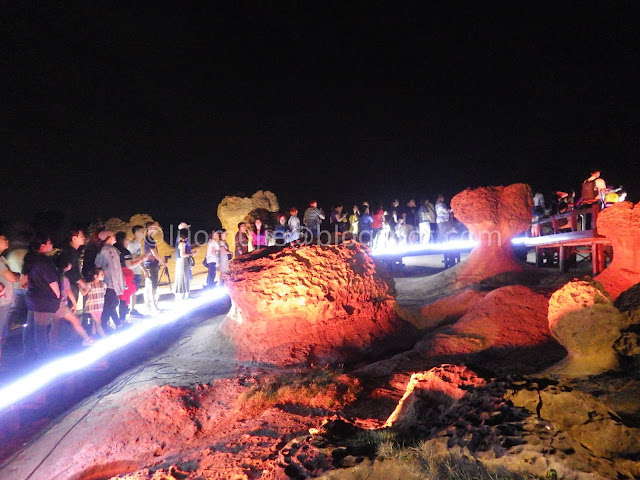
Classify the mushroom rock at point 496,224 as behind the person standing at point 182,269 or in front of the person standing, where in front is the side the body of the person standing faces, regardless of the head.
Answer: in front

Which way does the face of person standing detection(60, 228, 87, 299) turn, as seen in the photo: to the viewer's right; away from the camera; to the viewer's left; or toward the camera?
to the viewer's right

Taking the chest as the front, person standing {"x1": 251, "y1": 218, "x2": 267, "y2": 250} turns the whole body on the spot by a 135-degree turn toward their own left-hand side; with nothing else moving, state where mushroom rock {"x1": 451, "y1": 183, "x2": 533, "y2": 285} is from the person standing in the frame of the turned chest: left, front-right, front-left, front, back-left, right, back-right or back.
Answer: front-right

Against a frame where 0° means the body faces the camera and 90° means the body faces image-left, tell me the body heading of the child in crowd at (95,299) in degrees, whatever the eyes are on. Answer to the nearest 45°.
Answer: approximately 315°

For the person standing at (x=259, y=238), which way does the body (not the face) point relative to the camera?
toward the camera

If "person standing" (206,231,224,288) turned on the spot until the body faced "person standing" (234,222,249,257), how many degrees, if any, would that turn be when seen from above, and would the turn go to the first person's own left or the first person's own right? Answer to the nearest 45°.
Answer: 0° — they already face them

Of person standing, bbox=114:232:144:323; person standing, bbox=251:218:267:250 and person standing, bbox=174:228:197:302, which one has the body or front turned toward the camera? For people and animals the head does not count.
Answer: person standing, bbox=251:218:267:250

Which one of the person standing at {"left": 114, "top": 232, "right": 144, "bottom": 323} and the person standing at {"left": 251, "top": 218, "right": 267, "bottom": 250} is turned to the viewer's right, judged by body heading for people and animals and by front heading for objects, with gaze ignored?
the person standing at {"left": 114, "top": 232, "right": 144, "bottom": 323}

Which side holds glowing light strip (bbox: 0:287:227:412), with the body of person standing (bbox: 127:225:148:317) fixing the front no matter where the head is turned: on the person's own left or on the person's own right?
on the person's own right

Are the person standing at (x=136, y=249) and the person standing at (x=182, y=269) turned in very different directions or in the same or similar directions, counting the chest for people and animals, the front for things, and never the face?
same or similar directions

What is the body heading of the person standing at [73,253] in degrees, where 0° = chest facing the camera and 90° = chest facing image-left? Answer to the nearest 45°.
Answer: approximately 270°

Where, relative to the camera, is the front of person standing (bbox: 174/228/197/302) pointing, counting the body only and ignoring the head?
to the viewer's right

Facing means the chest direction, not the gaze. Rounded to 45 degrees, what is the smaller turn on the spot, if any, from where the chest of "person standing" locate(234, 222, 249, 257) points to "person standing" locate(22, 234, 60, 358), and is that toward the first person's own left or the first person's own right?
approximately 90° to the first person's own right

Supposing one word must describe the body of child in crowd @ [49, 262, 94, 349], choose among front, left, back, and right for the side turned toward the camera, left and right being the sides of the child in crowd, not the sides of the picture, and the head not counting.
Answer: right
